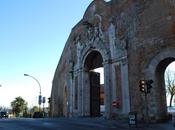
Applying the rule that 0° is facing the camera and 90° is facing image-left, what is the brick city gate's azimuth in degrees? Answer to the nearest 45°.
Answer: approximately 45°
